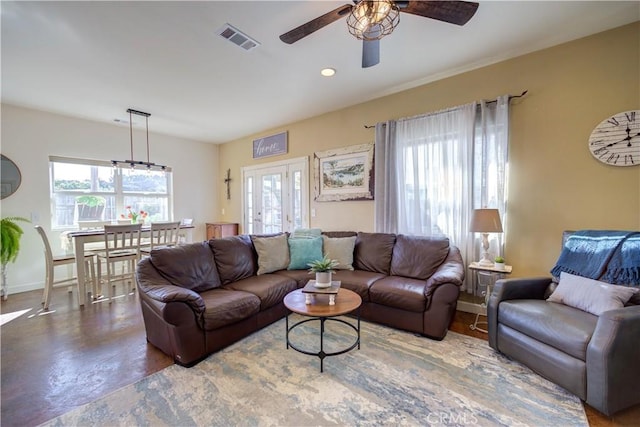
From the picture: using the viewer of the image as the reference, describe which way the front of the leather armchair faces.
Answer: facing the viewer and to the left of the viewer

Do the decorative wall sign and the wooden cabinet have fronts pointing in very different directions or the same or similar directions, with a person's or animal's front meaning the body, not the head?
same or similar directions

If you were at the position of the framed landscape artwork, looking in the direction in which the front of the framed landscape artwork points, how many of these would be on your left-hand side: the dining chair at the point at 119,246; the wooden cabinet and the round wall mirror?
0

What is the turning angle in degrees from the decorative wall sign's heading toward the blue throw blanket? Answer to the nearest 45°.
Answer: approximately 90° to its left

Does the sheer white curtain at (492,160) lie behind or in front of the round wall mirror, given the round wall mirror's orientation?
in front

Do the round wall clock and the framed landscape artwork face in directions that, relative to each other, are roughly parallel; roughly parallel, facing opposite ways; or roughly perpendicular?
roughly parallel

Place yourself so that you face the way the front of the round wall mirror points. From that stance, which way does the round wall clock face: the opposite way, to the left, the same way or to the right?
to the right

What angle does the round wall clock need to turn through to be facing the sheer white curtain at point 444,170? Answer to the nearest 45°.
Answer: approximately 90° to its right

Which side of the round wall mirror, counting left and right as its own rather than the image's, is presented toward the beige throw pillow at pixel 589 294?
front

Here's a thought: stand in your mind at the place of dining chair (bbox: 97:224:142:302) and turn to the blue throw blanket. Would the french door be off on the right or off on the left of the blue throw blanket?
left

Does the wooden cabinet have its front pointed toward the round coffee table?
no

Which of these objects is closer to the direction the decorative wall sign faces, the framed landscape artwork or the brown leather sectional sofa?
the brown leather sectional sofa

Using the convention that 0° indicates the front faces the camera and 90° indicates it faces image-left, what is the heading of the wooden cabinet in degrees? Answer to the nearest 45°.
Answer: approximately 45°

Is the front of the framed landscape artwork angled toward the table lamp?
no

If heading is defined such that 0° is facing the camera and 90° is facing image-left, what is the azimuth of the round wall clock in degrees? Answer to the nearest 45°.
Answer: approximately 0°

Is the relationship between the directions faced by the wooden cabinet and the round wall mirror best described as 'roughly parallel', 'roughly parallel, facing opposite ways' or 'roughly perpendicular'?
roughly perpendicular

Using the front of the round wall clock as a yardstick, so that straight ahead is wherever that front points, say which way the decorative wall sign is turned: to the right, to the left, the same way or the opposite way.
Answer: the same way

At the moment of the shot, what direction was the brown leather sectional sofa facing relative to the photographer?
facing the viewer

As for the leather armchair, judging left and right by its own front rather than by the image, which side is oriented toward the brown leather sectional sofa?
front

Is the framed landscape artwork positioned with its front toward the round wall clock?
no

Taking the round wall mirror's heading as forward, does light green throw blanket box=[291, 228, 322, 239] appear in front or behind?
in front
